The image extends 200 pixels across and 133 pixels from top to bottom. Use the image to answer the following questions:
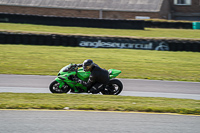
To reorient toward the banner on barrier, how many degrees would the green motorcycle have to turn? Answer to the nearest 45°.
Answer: approximately 90° to its right

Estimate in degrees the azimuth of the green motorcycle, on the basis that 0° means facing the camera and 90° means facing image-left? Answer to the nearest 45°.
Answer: approximately 90°

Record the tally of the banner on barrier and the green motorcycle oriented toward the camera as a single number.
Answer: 1

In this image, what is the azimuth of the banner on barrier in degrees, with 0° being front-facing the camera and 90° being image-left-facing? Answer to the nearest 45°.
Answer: approximately 0°

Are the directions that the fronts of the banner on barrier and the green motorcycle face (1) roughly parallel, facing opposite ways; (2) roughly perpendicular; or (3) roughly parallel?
roughly perpendicular

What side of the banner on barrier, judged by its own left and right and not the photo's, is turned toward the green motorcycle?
front

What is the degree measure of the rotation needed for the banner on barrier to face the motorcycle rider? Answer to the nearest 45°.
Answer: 0° — it already faces them
